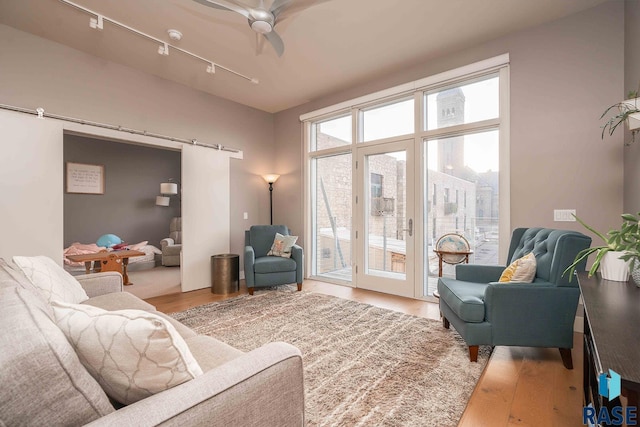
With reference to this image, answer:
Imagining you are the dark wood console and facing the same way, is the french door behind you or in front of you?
in front

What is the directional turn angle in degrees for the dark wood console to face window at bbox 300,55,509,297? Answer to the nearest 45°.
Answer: approximately 45° to its right

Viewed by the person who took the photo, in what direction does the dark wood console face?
facing to the left of the viewer

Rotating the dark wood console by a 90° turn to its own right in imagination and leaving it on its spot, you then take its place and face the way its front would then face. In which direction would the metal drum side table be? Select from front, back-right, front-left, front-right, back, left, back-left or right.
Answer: left

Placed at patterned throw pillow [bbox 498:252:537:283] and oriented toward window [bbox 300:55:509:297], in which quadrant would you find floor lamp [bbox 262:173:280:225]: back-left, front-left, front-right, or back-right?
front-left

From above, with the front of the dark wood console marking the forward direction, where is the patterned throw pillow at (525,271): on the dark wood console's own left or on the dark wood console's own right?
on the dark wood console's own right

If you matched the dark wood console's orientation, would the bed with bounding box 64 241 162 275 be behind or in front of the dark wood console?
in front

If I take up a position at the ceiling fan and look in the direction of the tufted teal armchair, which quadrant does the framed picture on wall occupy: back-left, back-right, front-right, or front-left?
back-left

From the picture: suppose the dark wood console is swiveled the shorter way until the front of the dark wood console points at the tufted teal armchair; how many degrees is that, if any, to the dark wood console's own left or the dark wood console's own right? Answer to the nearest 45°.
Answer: approximately 90° to the dark wood console's own right

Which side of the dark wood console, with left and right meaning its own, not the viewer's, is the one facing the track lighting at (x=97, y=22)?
front

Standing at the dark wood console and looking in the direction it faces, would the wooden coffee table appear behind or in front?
in front

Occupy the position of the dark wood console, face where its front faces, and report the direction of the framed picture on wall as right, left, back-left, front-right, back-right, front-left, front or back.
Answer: front

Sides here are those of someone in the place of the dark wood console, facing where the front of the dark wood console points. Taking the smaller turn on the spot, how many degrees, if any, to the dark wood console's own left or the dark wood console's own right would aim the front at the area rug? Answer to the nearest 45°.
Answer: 0° — it already faces it

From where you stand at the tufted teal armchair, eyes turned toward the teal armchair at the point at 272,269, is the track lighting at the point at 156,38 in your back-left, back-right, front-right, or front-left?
front-left
